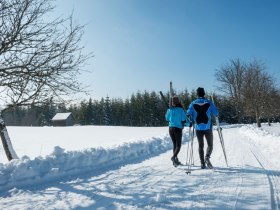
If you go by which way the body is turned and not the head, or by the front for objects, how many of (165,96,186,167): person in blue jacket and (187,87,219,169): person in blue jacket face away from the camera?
2

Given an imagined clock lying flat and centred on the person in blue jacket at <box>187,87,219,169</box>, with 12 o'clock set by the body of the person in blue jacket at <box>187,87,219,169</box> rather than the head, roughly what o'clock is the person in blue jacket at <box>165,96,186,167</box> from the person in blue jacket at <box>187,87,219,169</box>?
the person in blue jacket at <box>165,96,186,167</box> is roughly at 10 o'clock from the person in blue jacket at <box>187,87,219,169</box>.

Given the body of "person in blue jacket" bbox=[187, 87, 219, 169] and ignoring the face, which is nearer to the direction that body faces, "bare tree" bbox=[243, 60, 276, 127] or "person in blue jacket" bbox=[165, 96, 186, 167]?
the bare tree

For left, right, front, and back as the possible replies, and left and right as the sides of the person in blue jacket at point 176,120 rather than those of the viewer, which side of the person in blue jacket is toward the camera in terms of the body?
back

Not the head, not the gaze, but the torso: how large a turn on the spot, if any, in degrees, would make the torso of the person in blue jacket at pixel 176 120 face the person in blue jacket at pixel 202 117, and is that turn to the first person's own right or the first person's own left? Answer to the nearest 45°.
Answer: approximately 135° to the first person's own right

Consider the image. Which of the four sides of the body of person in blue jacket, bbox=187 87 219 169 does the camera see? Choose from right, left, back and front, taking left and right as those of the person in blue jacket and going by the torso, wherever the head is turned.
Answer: back

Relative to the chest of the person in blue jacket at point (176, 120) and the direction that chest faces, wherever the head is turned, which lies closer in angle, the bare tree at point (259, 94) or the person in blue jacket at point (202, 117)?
the bare tree

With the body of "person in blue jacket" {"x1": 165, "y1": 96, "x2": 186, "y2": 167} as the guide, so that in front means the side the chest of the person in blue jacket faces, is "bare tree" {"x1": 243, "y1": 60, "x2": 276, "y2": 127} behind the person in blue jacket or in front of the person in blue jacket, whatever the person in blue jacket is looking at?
in front
